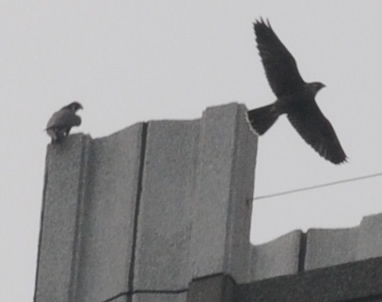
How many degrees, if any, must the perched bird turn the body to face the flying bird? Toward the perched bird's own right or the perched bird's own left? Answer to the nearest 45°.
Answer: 0° — it already faces it

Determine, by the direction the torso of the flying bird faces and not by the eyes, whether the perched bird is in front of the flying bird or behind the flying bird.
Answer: behind

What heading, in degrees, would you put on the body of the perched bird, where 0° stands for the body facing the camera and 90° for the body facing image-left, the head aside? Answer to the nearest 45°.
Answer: approximately 270°

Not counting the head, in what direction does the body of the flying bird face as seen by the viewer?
to the viewer's right

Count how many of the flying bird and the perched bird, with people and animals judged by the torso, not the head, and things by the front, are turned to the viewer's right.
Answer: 2
